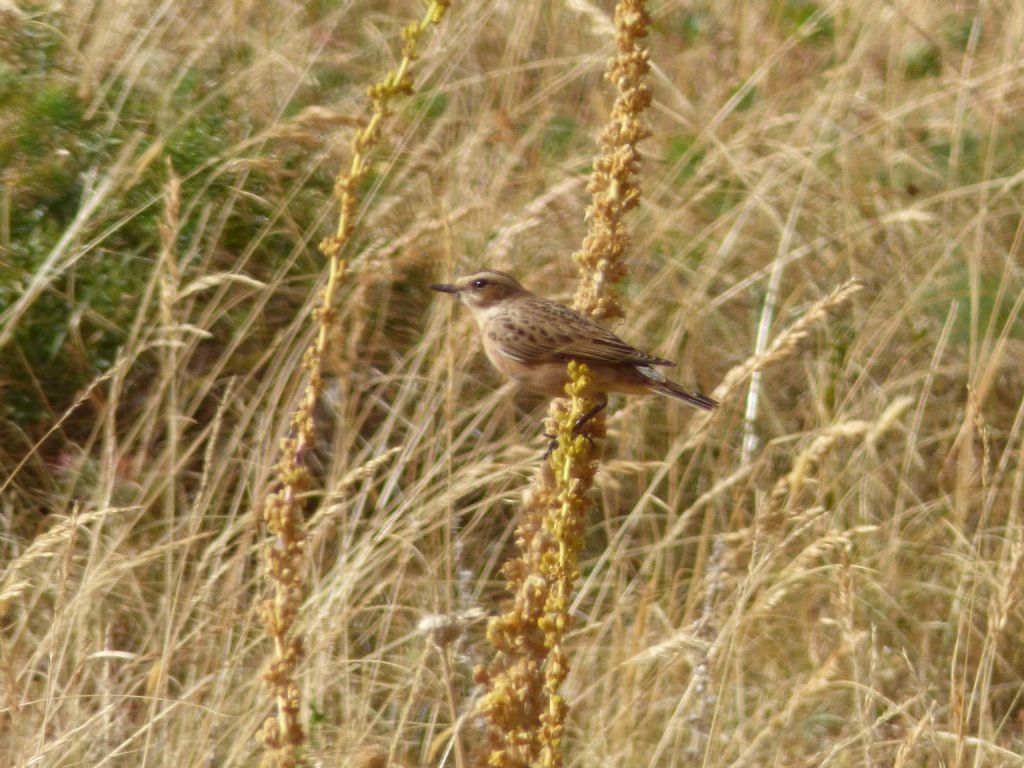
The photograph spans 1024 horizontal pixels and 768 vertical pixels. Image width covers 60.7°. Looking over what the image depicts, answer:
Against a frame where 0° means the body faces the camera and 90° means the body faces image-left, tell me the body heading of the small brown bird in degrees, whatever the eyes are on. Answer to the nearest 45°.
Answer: approximately 90°
